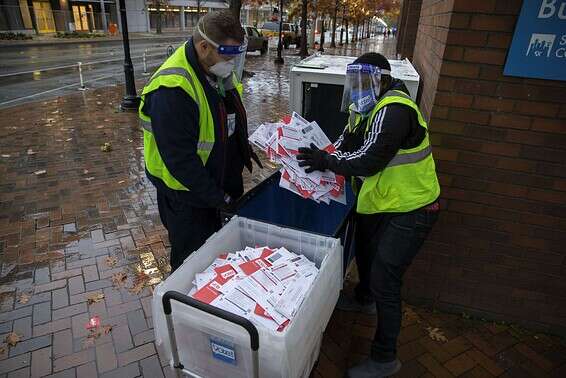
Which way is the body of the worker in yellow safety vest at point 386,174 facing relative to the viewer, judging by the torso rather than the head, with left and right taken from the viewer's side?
facing to the left of the viewer

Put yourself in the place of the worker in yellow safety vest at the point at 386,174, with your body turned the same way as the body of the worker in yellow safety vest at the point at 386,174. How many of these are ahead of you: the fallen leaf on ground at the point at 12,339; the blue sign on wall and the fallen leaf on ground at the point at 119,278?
2

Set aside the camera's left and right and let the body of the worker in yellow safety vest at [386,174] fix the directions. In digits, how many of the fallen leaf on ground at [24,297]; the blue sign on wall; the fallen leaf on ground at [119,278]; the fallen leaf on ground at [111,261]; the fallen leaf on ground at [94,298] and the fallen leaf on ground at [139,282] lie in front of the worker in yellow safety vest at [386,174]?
5

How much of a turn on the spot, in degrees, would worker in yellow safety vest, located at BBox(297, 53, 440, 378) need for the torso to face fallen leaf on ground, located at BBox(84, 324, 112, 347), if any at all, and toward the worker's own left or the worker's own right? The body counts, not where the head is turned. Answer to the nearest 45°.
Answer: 0° — they already face it

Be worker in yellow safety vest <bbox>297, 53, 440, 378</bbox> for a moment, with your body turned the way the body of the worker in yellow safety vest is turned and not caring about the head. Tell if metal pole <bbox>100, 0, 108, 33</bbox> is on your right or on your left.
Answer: on your right

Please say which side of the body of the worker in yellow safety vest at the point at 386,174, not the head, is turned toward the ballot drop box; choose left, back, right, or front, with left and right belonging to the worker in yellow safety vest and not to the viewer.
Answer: right

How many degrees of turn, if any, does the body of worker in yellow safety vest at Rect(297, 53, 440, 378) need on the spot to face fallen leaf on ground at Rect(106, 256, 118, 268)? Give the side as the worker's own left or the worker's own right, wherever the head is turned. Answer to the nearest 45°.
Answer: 0° — they already face it

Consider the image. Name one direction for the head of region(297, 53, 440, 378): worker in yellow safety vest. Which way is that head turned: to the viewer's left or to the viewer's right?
to the viewer's left

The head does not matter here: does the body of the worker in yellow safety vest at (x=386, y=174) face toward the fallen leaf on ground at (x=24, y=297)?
yes

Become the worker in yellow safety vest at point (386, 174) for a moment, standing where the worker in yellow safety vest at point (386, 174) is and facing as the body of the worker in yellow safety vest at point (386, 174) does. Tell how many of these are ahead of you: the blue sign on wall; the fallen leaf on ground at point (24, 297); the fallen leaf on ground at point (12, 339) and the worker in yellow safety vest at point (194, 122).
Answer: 3

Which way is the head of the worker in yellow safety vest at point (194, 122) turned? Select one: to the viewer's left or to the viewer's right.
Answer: to the viewer's right

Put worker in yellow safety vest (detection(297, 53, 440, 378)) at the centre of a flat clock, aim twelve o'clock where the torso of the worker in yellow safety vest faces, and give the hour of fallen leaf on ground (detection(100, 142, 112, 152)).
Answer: The fallen leaf on ground is roughly at 1 o'clock from the worker in yellow safety vest.

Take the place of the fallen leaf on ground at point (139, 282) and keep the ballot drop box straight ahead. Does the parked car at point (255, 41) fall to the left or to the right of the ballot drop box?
left

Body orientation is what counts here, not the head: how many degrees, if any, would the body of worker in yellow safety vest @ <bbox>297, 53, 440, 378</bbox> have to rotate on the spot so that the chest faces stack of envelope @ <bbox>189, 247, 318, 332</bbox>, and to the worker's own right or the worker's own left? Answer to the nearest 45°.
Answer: approximately 45° to the worker's own left

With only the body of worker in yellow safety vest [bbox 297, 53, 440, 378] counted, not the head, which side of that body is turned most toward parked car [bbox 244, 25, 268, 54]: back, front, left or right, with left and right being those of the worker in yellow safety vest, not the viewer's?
right
